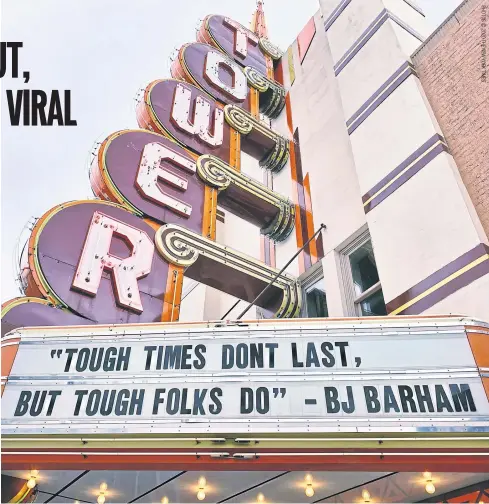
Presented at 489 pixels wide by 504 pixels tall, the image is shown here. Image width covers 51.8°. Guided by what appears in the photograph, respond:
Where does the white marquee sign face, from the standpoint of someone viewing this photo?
facing the viewer
